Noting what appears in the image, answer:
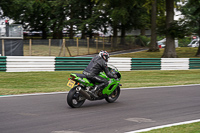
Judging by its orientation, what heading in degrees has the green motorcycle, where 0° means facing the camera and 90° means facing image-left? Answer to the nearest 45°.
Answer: approximately 225°

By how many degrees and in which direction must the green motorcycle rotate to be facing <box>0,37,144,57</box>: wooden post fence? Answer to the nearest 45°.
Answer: approximately 45° to its left

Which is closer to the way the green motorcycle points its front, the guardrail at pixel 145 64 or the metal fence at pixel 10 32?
the guardrail

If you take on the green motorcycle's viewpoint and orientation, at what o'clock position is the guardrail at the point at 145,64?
The guardrail is roughly at 11 o'clock from the green motorcycle.
